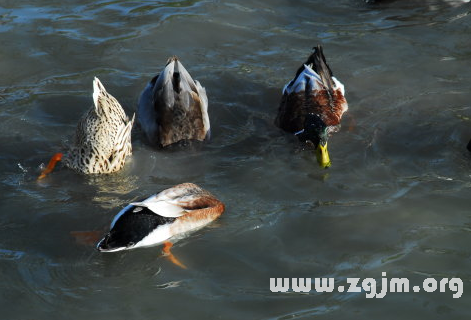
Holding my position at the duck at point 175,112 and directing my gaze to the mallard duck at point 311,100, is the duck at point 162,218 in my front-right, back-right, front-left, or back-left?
back-right

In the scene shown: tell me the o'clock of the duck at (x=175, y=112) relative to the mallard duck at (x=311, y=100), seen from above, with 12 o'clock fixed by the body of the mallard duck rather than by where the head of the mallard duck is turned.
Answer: The duck is roughly at 2 o'clock from the mallard duck.

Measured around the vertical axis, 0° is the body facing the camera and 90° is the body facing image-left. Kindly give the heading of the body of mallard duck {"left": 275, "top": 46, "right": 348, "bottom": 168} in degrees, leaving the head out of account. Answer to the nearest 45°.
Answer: approximately 0°

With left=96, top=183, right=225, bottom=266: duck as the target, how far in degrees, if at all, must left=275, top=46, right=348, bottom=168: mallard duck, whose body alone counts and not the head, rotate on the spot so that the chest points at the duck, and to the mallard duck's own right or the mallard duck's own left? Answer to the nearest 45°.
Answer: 0° — it already faces it

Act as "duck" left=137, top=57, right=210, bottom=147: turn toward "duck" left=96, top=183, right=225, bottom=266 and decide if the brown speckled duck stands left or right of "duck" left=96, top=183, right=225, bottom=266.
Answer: right
